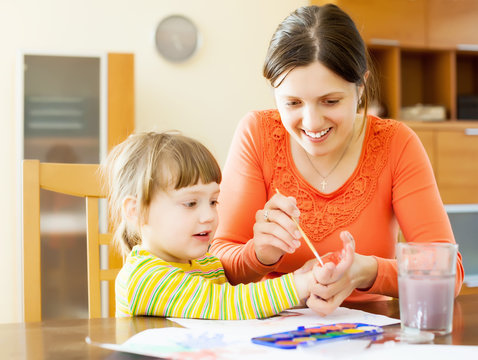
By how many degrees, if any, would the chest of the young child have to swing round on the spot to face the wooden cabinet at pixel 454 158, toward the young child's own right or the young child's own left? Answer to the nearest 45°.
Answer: approximately 90° to the young child's own left

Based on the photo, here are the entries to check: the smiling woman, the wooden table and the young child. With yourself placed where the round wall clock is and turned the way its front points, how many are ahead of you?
3

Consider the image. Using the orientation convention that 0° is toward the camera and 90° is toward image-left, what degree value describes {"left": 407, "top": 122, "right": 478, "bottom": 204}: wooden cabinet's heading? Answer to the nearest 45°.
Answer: approximately 0°

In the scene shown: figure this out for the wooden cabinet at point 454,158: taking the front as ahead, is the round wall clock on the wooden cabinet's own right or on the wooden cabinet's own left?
on the wooden cabinet's own right

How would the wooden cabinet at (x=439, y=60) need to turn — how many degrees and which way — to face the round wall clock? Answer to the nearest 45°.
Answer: approximately 90° to its right

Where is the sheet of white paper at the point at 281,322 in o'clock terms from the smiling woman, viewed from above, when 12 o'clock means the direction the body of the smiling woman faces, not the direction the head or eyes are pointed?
The sheet of white paper is roughly at 12 o'clock from the smiling woman.

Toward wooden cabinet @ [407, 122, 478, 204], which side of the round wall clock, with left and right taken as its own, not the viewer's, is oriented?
left

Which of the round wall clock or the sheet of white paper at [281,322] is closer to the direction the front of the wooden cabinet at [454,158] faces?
the sheet of white paper
